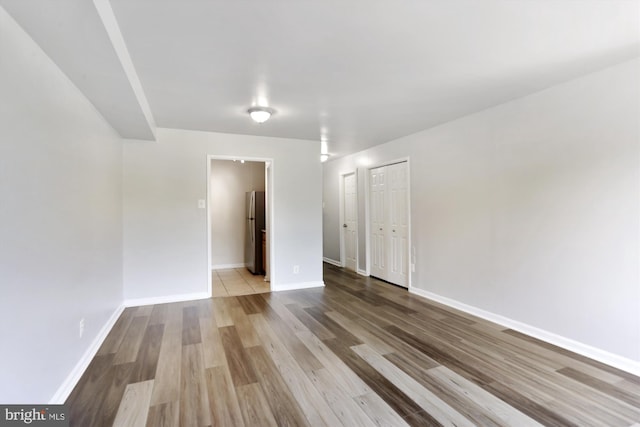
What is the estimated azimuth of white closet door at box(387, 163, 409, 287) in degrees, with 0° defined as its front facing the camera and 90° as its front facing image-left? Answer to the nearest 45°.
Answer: approximately 45°

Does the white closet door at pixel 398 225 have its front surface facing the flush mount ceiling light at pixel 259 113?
yes

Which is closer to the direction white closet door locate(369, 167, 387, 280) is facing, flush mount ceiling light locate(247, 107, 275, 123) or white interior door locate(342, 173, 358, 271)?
the flush mount ceiling light

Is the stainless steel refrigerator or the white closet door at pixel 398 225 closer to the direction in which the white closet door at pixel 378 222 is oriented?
the stainless steel refrigerator

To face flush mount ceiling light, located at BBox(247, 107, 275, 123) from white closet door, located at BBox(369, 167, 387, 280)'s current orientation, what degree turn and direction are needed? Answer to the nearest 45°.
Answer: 0° — it already faces it

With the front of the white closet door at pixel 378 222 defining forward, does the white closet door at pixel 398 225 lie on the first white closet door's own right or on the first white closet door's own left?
on the first white closet door's own left

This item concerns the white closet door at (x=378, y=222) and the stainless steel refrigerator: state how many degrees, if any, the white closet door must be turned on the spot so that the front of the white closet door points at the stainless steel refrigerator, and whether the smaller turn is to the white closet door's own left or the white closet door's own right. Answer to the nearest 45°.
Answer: approximately 45° to the white closet door's own right

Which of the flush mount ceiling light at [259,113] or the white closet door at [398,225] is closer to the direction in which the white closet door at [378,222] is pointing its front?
the flush mount ceiling light

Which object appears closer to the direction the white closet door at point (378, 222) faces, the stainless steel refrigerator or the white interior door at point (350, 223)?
the stainless steel refrigerator

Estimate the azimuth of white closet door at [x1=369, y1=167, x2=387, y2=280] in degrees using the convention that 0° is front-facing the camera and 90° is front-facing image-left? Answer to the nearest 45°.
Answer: approximately 45°

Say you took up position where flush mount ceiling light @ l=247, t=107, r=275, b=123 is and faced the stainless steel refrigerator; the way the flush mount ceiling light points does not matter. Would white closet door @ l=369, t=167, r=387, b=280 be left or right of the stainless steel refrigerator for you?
right

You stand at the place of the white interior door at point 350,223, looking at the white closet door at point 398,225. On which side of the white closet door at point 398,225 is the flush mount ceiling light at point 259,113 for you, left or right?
right

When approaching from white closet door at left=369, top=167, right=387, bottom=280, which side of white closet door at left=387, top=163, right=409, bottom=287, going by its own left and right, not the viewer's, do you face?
right
